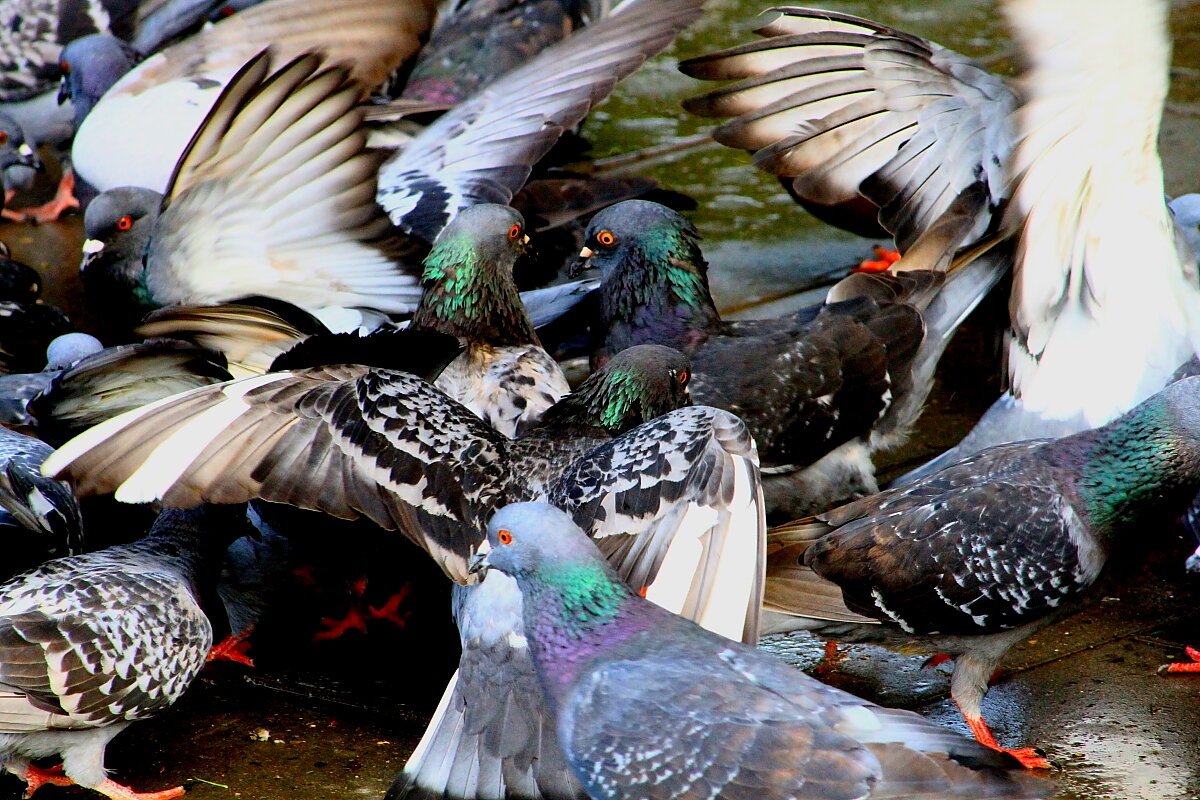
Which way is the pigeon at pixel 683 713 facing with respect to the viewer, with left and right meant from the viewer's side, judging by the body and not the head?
facing to the left of the viewer

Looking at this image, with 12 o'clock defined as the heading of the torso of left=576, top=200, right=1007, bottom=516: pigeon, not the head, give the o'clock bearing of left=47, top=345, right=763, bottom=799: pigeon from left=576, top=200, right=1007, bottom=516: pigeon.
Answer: left=47, top=345, right=763, bottom=799: pigeon is roughly at 10 o'clock from left=576, top=200, right=1007, bottom=516: pigeon.

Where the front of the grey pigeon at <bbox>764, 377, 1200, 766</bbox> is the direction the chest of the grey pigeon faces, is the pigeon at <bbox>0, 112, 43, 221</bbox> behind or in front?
behind

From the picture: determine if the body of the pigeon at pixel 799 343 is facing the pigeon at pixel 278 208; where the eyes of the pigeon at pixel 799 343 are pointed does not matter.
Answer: yes

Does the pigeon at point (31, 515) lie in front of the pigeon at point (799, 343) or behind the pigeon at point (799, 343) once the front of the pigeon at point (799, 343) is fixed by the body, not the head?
in front

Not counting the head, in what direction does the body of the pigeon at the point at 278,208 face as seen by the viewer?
to the viewer's left

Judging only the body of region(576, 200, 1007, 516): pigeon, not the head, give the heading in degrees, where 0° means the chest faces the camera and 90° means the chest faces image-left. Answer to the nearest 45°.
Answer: approximately 90°

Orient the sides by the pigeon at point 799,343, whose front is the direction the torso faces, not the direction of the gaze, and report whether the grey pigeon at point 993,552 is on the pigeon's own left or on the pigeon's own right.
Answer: on the pigeon's own left

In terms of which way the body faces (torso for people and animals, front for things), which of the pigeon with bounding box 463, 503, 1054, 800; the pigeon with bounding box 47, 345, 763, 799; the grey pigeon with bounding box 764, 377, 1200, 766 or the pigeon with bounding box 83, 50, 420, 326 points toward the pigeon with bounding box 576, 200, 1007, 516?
the pigeon with bounding box 47, 345, 763, 799
